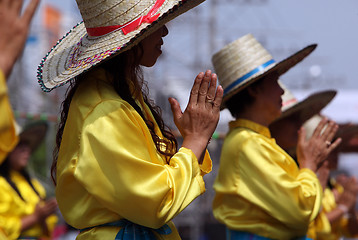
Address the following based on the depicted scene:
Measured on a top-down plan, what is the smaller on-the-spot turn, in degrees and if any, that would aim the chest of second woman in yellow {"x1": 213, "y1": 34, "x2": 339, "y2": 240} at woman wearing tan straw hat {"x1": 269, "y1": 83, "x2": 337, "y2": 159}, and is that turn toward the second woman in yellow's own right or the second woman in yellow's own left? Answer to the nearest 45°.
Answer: approximately 90° to the second woman in yellow's own left

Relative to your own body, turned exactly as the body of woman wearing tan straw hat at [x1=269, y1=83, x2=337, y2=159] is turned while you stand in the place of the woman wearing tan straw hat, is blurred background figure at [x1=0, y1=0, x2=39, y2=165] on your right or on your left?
on your right

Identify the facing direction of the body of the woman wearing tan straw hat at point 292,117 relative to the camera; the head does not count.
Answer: to the viewer's right

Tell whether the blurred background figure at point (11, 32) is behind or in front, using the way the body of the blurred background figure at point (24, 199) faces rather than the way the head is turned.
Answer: in front

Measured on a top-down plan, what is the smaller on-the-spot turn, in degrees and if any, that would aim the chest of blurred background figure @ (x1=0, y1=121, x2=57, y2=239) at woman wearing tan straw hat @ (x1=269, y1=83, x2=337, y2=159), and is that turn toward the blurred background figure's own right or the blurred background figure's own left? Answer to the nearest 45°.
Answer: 0° — they already face them

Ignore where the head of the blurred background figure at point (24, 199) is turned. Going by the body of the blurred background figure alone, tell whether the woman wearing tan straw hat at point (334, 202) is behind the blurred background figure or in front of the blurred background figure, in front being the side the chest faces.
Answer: in front

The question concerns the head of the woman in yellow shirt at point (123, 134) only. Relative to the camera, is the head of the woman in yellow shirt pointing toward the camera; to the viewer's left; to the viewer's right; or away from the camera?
to the viewer's right

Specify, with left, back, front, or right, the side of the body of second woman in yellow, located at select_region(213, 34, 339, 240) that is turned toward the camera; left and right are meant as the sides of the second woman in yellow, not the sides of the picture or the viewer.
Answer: right

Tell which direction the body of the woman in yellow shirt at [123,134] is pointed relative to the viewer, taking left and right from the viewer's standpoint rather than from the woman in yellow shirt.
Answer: facing to the right of the viewer
